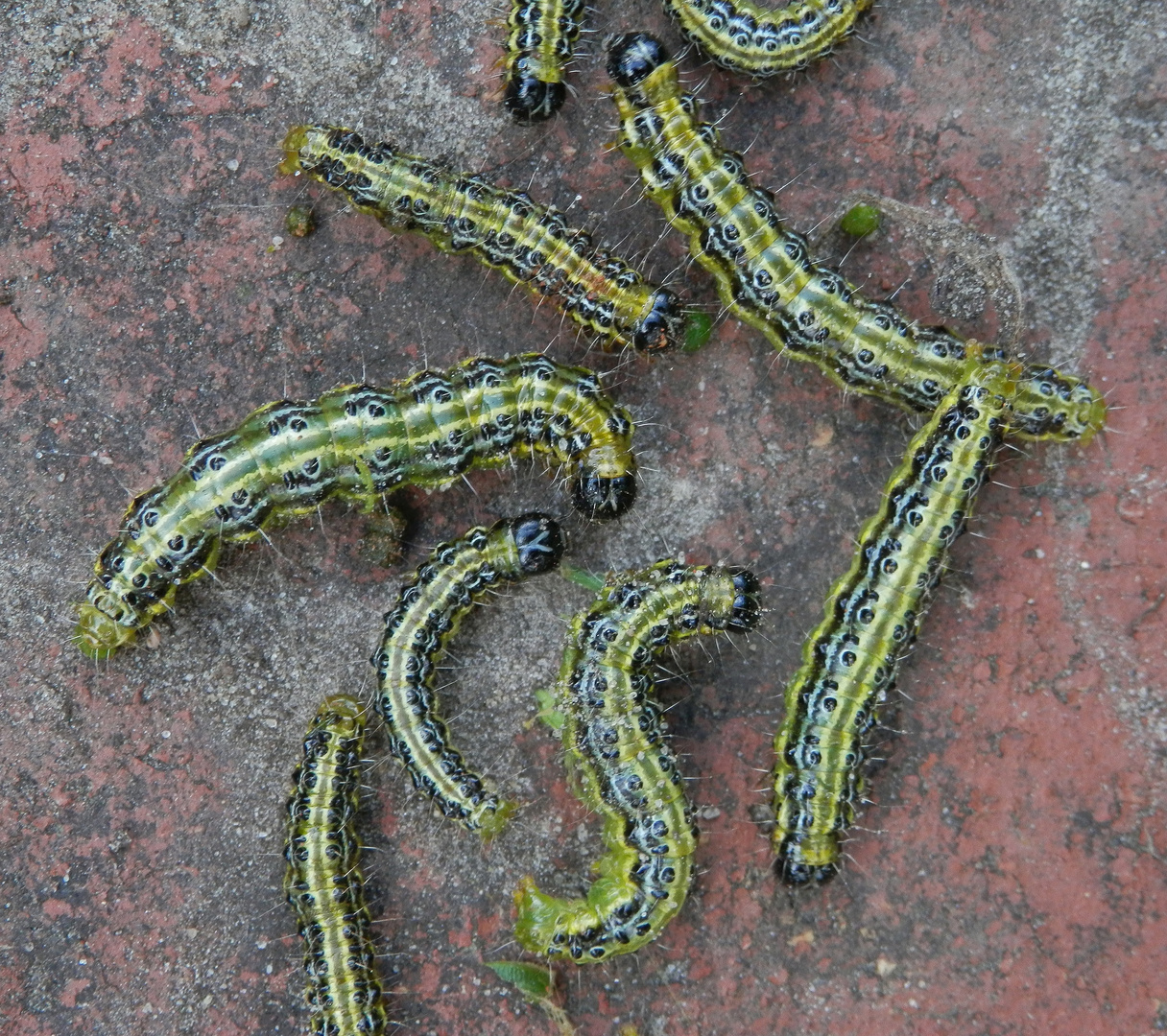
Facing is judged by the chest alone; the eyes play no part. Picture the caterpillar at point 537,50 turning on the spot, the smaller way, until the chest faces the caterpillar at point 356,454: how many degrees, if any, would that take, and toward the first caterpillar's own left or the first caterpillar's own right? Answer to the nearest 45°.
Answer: approximately 45° to the first caterpillar's own right

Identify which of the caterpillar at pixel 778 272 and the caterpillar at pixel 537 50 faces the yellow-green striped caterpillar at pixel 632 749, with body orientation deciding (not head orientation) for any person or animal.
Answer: the caterpillar at pixel 537 50

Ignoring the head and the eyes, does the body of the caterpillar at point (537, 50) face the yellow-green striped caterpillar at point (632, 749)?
yes

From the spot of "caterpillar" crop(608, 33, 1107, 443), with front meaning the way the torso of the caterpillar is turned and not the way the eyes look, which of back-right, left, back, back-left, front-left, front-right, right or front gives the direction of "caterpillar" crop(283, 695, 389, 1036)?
left

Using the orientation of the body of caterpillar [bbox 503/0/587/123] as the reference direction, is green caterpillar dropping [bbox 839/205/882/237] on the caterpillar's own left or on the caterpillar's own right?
on the caterpillar's own left

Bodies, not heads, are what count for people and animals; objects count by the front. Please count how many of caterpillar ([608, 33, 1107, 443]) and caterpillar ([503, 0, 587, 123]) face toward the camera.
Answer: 1

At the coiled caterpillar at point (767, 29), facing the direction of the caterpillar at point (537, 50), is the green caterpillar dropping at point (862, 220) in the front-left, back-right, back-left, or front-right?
back-left

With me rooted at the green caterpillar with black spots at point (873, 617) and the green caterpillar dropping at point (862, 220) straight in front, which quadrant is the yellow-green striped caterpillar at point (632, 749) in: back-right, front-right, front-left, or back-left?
back-left

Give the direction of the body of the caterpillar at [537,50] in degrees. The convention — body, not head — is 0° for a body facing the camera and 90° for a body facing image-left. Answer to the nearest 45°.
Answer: approximately 0°

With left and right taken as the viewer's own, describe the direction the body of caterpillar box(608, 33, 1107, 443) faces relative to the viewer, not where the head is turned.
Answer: facing away from the viewer and to the left of the viewer
